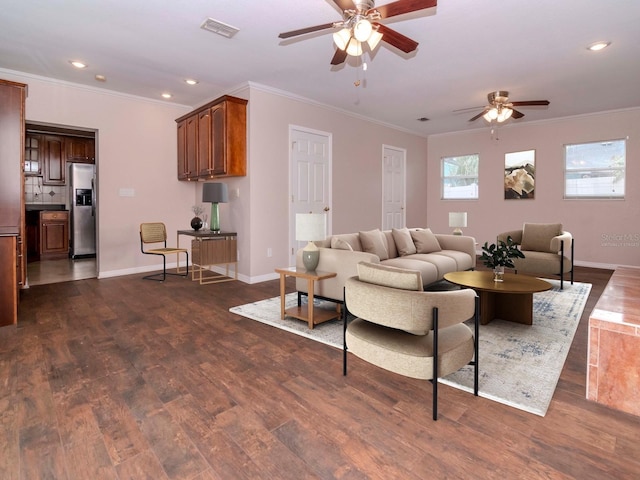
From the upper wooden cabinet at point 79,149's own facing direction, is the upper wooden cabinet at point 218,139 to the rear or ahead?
ahead

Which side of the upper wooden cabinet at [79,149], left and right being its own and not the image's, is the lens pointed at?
front

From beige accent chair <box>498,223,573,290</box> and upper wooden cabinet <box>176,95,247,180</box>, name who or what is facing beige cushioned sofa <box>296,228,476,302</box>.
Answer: the beige accent chair

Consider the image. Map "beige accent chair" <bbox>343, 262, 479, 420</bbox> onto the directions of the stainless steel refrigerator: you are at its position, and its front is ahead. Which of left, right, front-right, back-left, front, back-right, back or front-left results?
front

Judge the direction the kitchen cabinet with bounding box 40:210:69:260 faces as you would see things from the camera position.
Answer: facing the viewer

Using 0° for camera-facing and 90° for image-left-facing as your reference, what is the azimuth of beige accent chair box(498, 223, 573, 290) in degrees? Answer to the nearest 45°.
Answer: approximately 45°

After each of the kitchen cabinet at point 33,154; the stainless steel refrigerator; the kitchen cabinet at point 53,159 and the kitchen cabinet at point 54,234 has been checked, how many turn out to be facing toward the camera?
4

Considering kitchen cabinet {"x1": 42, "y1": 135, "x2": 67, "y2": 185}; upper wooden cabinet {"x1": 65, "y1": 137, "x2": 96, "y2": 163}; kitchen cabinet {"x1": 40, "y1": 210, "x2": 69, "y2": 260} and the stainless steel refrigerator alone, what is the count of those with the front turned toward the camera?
4

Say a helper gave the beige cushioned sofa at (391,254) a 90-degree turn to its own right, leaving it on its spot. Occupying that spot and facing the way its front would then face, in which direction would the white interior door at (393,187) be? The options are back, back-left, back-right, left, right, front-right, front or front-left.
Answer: back-right

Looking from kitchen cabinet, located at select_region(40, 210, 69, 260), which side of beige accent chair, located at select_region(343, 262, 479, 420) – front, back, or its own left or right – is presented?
left

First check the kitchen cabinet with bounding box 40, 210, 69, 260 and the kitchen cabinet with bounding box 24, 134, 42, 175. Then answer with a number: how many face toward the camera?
2

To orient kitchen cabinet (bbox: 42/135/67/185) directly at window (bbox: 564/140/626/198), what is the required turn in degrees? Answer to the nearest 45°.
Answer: approximately 45° to its left

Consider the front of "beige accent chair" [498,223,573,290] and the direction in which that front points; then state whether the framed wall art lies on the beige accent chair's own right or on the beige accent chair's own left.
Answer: on the beige accent chair's own right

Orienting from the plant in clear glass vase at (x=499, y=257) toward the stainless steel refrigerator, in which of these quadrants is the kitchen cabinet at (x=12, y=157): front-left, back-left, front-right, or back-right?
front-left

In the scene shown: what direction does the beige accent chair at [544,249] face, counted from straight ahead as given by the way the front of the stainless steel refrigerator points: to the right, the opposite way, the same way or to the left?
to the right

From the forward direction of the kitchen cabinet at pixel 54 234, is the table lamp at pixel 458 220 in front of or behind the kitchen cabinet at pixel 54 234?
in front
